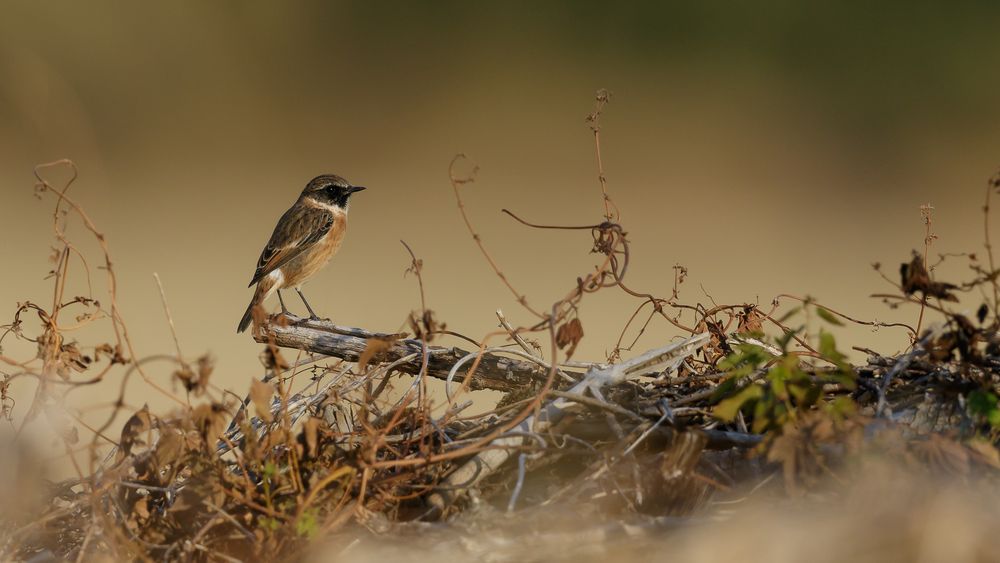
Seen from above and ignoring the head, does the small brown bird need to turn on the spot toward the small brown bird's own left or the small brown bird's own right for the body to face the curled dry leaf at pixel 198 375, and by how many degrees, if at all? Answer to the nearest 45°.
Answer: approximately 90° to the small brown bird's own right

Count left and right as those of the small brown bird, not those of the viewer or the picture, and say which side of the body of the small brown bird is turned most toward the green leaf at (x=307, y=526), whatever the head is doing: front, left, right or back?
right

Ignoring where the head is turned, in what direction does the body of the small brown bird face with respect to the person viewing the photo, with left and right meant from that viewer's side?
facing to the right of the viewer

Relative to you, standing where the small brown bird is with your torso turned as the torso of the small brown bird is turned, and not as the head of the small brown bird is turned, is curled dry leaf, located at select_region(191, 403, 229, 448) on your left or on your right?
on your right

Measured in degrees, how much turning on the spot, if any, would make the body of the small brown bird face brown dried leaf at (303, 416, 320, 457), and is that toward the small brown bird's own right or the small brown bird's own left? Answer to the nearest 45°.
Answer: approximately 90° to the small brown bird's own right

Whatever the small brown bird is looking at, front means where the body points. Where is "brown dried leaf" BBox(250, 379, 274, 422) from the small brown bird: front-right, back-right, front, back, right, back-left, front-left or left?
right
